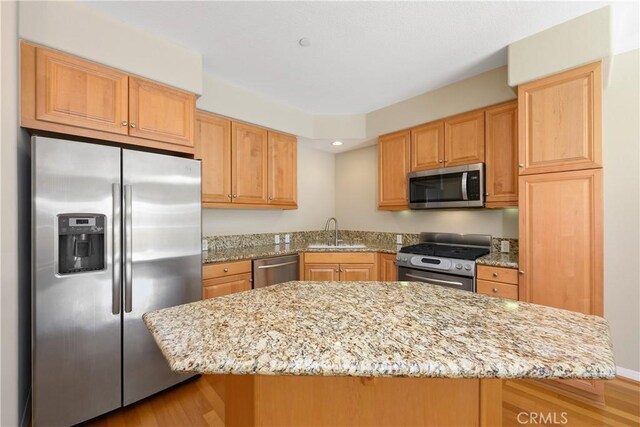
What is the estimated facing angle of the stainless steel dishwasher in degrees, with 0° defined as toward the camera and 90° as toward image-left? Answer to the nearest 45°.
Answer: approximately 315°

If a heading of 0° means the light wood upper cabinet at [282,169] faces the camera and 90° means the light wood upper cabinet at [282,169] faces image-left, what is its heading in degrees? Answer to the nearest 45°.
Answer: approximately 315°

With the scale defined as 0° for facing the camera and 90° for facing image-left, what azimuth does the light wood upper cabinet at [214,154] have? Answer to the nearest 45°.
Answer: approximately 315°

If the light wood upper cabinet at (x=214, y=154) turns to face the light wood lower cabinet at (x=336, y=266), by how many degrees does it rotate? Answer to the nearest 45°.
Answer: approximately 45° to its left
